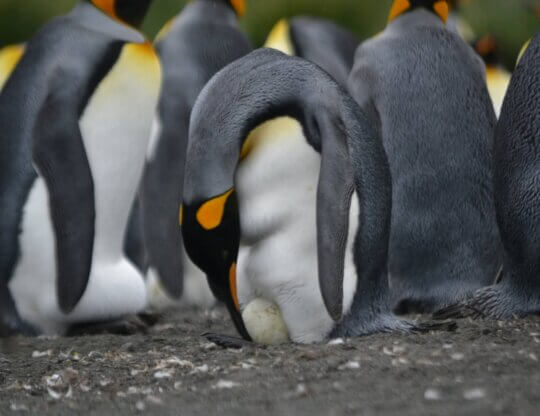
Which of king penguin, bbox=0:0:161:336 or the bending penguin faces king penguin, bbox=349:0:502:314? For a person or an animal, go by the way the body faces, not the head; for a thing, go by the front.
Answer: king penguin, bbox=0:0:161:336

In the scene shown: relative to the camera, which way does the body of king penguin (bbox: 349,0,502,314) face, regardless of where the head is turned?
away from the camera

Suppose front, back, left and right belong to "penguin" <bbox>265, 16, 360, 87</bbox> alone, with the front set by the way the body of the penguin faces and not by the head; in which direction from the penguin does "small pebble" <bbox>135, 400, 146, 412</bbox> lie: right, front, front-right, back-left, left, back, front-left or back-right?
left

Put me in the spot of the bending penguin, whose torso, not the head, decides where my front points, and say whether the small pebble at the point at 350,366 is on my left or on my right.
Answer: on my left

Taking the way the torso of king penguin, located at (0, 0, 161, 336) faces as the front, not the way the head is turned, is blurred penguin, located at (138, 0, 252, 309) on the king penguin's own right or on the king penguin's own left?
on the king penguin's own left

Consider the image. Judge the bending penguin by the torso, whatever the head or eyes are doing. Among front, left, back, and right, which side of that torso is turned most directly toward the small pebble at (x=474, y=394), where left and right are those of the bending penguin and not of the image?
left
